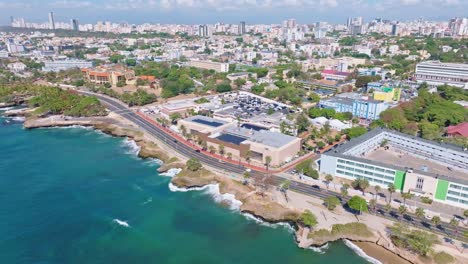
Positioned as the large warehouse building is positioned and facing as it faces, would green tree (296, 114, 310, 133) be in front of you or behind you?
behind

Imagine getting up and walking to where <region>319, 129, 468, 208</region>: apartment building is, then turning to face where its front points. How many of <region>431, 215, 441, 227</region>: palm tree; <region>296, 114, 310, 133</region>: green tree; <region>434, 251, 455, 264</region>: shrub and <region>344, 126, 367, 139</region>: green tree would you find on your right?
2

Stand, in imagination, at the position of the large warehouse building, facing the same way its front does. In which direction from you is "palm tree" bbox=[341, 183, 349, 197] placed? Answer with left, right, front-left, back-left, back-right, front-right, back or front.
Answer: left

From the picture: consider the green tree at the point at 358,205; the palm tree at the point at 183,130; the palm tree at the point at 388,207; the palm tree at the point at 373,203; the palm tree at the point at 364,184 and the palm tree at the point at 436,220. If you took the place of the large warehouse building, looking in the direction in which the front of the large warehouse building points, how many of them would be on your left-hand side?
5

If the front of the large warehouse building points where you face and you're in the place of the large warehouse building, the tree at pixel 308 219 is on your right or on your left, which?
on your left

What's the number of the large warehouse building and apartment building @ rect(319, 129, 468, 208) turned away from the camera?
0

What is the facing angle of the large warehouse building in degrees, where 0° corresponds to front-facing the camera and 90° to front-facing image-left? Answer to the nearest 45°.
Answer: approximately 45°

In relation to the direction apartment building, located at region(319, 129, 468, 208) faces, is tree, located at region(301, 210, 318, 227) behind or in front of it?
in front

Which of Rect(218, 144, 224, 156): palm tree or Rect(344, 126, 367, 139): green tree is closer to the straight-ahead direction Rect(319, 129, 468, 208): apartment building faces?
the palm tree

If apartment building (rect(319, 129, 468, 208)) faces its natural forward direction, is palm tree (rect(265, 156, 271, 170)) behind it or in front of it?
in front

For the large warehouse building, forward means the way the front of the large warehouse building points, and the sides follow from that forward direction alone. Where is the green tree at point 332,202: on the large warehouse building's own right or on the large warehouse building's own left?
on the large warehouse building's own left

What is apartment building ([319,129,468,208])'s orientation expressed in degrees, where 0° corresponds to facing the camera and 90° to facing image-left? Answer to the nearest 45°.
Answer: approximately 45°

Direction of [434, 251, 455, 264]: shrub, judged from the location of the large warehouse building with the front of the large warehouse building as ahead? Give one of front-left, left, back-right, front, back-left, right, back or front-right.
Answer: left

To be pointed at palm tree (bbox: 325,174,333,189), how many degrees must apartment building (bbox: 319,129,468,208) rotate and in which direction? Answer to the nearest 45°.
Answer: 0° — it already faces it
